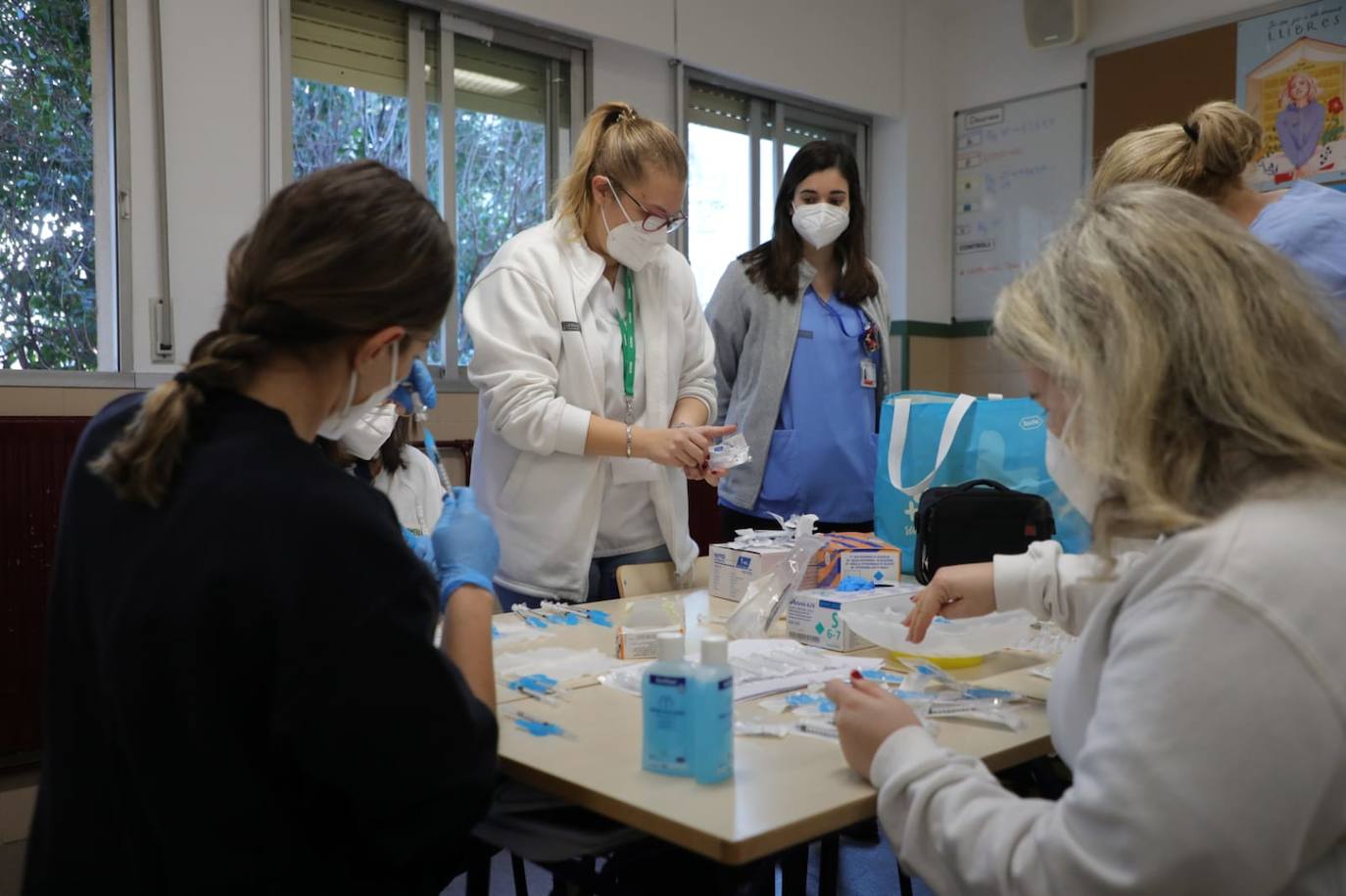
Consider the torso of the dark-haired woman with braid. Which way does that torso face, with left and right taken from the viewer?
facing away from the viewer and to the right of the viewer

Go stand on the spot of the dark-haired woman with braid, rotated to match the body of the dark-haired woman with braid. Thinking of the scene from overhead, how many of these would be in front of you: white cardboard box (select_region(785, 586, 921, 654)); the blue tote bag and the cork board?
3

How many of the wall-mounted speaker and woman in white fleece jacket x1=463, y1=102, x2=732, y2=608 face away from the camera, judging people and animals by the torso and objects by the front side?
0

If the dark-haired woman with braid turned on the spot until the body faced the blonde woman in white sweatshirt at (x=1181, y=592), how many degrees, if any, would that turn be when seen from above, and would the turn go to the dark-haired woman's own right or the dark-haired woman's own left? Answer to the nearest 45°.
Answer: approximately 45° to the dark-haired woman's own right

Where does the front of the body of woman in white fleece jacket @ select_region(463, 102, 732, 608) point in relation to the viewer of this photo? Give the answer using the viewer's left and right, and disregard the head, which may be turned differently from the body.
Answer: facing the viewer and to the right of the viewer

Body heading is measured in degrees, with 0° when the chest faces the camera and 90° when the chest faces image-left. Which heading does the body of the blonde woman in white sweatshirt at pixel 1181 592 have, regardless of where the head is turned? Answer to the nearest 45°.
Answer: approximately 135°

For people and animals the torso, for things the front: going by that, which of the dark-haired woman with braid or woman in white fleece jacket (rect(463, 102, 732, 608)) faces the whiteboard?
the dark-haired woman with braid

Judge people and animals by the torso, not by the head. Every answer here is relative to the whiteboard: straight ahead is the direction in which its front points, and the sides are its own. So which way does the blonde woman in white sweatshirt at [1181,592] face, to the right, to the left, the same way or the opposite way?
to the right

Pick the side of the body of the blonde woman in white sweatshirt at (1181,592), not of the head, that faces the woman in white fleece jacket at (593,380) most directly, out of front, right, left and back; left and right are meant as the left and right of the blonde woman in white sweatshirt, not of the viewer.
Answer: front

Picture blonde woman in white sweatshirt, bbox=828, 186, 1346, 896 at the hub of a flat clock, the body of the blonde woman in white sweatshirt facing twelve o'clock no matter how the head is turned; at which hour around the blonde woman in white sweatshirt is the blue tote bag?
The blue tote bag is roughly at 1 o'clock from the blonde woman in white sweatshirt.

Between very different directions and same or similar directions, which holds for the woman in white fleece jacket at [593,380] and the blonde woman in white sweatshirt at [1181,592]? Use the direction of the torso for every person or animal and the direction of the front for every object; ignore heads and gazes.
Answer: very different directions

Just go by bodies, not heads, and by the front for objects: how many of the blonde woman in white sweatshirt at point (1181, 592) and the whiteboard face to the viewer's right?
0

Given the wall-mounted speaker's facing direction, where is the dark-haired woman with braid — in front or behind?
in front

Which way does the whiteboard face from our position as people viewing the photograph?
facing the viewer and to the left of the viewer

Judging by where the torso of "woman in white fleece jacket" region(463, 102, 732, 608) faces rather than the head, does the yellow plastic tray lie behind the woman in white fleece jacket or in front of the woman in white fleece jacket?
in front

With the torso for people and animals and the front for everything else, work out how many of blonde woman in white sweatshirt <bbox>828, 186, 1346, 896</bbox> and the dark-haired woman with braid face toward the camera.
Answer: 0

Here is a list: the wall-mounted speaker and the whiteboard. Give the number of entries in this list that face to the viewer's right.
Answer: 0

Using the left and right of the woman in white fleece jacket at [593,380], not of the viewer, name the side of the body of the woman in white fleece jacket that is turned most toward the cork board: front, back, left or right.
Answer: left
